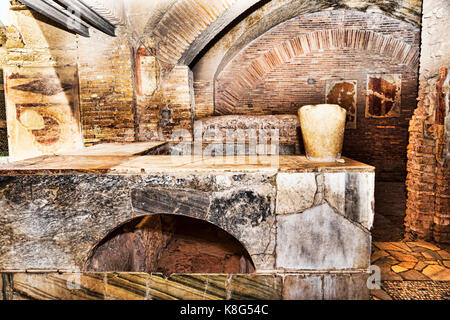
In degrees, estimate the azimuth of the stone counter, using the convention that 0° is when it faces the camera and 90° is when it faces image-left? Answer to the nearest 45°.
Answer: approximately 0°
